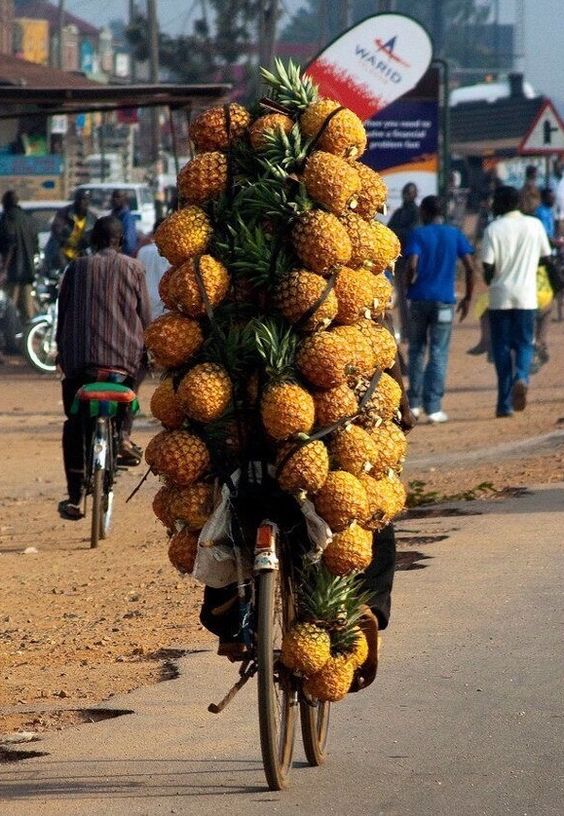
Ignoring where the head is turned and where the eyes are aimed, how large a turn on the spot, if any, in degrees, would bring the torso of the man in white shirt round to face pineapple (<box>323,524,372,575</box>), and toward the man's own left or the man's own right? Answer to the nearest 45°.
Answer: approximately 180°

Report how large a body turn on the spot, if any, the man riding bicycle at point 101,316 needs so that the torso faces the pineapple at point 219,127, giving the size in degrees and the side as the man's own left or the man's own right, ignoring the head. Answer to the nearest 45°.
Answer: approximately 180°

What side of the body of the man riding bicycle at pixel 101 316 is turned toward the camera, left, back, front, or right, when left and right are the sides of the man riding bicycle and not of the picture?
back

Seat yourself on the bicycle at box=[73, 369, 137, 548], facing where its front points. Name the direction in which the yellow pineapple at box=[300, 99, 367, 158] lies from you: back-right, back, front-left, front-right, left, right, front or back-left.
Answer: back

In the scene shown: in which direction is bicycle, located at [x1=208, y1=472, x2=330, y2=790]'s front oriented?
away from the camera

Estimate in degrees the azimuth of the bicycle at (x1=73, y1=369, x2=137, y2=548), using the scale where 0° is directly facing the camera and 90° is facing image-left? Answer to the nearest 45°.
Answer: approximately 180°

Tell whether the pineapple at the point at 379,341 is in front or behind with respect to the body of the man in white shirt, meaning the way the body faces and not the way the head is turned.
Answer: behind

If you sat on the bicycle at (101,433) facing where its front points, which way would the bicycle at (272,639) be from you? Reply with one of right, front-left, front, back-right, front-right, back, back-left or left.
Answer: back

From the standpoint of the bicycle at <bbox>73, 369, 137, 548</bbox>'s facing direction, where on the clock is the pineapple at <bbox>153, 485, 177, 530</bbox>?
The pineapple is roughly at 6 o'clock from the bicycle.

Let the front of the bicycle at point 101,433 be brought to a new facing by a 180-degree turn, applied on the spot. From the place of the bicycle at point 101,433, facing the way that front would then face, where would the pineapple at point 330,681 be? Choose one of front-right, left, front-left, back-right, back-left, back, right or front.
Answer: front

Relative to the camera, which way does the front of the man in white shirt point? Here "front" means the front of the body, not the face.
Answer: away from the camera
